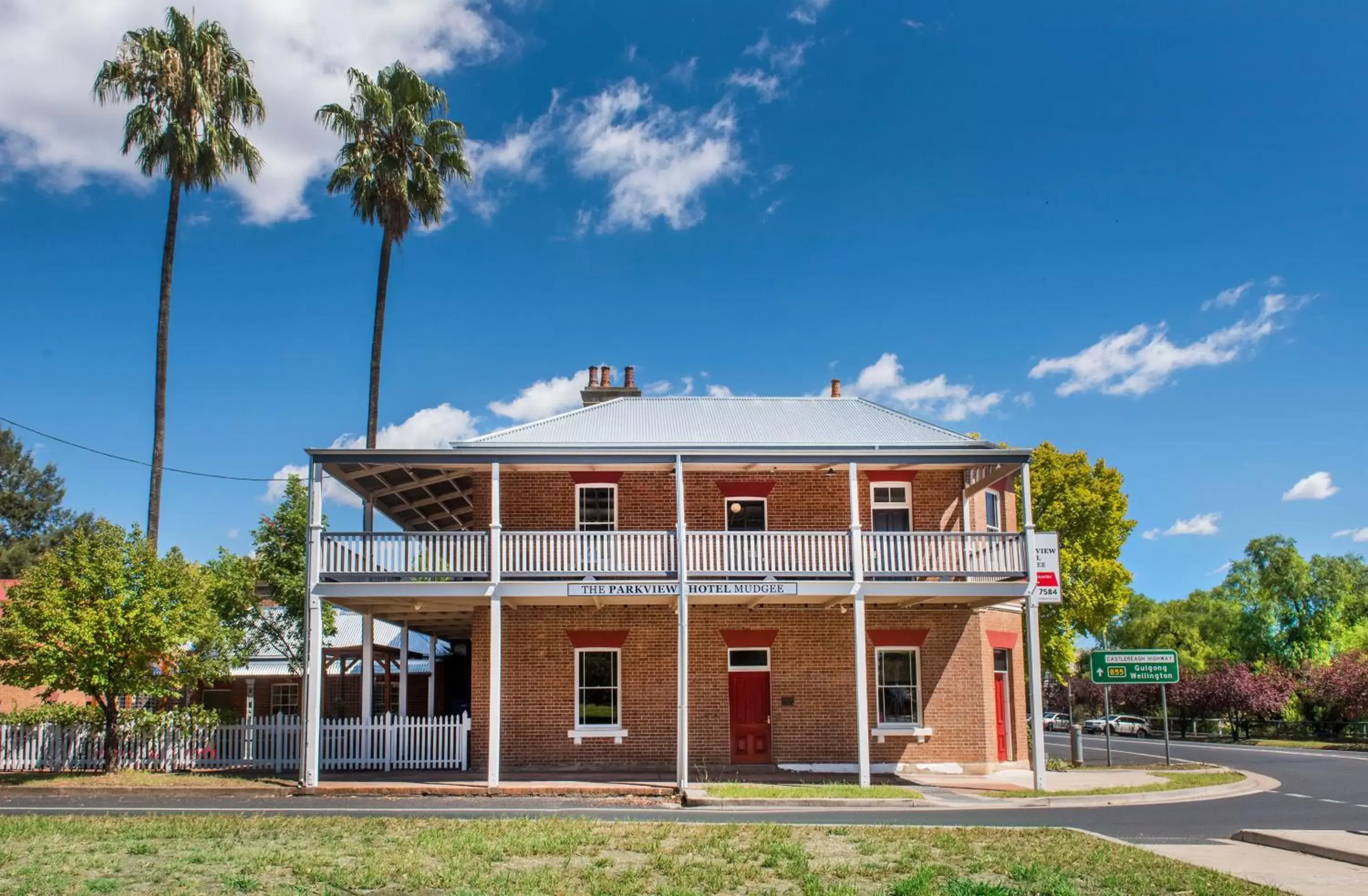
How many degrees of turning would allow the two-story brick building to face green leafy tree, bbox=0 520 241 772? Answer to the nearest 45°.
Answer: approximately 90° to its right

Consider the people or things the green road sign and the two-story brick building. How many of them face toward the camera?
2

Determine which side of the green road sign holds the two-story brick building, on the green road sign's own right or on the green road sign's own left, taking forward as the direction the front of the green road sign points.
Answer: on the green road sign's own right

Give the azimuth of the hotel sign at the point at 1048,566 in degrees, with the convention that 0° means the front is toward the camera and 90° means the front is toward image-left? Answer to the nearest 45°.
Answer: approximately 0°

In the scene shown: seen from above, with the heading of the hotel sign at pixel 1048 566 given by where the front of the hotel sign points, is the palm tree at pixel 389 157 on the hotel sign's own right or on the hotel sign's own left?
on the hotel sign's own right

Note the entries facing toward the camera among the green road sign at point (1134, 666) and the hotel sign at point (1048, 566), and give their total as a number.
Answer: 2

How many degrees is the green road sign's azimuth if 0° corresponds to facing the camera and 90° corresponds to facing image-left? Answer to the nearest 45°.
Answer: approximately 0°

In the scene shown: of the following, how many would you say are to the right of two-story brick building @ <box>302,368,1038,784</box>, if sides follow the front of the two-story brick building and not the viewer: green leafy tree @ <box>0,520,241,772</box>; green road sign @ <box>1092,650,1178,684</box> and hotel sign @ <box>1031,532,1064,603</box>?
1

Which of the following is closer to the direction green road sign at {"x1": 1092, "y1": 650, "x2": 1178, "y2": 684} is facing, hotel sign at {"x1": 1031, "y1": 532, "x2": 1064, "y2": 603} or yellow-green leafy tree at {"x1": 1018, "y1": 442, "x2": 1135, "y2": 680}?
the hotel sign
